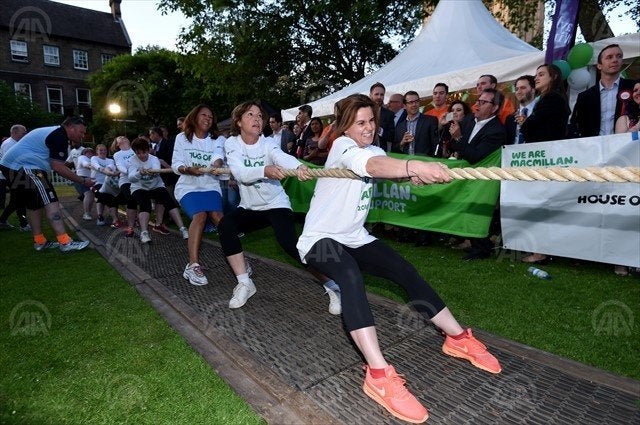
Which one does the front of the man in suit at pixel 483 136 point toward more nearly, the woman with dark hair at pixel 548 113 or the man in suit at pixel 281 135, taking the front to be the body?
the man in suit

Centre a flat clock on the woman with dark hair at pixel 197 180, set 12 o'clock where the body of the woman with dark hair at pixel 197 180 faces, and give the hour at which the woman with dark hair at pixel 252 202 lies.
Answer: the woman with dark hair at pixel 252 202 is roughly at 11 o'clock from the woman with dark hair at pixel 197 180.

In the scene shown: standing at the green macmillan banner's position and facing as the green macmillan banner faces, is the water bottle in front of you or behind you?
in front

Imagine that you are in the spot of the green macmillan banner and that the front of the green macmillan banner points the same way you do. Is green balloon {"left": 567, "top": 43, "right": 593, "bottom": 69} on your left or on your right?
on your left

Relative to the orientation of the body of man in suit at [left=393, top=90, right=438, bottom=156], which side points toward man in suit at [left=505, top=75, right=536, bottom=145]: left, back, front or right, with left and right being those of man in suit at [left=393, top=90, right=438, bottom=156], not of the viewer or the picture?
left

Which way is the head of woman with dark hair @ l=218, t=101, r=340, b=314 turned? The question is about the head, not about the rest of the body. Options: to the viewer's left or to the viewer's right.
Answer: to the viewer's right

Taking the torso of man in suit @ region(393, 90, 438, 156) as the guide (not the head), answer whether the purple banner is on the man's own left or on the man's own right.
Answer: on the man's own left

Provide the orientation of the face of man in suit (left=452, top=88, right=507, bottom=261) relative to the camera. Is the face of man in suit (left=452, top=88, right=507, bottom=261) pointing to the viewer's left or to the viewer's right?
to the viewer's left

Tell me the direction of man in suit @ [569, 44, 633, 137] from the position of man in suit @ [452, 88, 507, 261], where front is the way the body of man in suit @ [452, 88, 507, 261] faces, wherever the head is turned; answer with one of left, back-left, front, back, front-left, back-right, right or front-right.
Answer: back-left

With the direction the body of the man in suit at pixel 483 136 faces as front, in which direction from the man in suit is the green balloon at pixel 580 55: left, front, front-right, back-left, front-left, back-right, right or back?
back

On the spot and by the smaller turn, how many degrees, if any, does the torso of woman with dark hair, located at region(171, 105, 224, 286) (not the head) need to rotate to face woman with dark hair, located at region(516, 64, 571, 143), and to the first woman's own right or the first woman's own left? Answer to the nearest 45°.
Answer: approximately 45° to the first woman's own left

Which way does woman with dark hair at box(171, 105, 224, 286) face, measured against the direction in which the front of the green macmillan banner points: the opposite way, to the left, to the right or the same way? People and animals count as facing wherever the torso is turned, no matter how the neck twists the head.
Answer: to the left

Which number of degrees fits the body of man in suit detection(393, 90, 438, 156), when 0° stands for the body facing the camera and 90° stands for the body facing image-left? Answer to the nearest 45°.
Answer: approximately 0°

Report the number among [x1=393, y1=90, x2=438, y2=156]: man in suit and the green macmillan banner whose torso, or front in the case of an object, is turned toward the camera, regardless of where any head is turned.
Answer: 2
